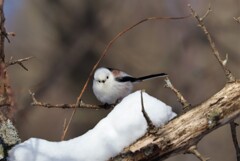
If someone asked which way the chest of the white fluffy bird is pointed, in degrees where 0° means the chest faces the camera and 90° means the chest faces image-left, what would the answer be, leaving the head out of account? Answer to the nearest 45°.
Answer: approximately 45°

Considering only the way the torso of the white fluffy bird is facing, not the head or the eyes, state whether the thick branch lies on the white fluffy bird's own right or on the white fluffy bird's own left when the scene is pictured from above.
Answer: on the white fluffy bird's own left
